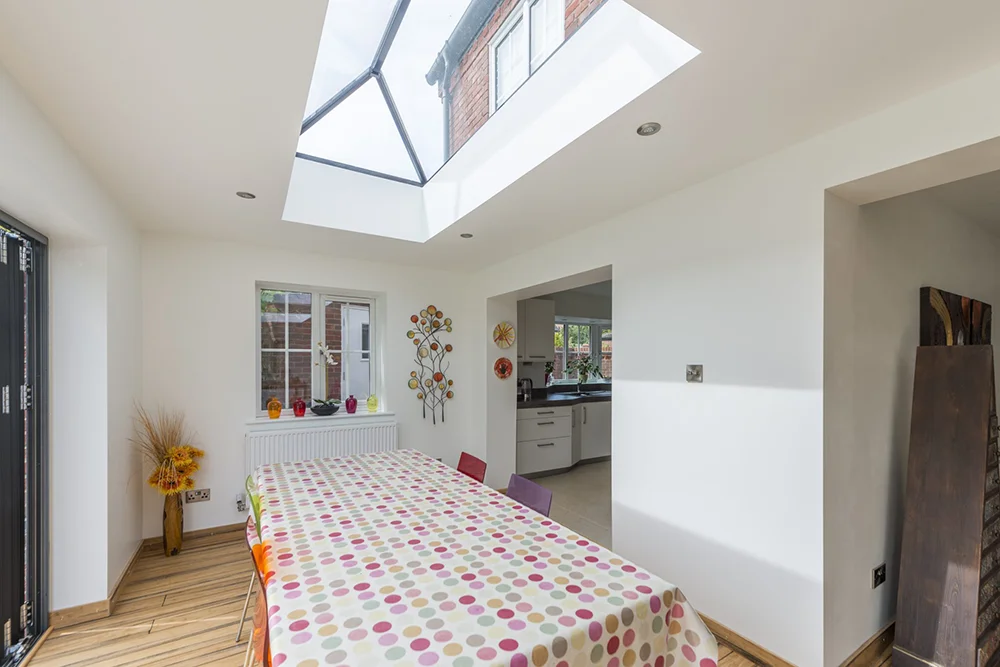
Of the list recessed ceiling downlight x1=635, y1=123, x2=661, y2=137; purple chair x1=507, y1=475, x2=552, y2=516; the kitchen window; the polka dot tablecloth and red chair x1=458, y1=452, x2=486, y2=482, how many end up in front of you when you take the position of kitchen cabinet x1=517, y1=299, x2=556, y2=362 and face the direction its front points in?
4

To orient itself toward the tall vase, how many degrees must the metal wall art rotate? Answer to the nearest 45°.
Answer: approximately 45° to its right

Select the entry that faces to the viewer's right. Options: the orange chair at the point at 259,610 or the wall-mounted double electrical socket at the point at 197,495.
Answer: the orange chair

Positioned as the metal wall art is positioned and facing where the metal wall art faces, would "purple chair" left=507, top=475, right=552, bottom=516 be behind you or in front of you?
in front

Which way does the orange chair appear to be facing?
to the viewer's right

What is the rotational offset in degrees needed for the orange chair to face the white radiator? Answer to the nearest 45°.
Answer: approximately 90° to its left

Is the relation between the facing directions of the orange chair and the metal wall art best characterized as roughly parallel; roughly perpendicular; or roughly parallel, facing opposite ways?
roughly perpendicular

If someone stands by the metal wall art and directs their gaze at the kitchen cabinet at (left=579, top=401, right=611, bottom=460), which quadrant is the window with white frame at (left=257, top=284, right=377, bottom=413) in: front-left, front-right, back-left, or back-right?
back-left
